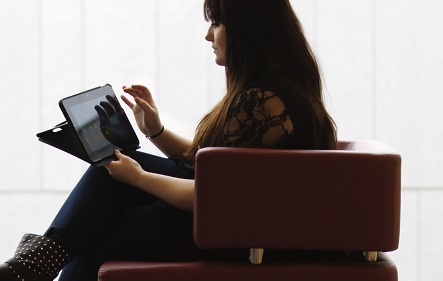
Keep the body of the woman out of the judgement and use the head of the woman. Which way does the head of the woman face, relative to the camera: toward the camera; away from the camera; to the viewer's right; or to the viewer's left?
to the viewer's left

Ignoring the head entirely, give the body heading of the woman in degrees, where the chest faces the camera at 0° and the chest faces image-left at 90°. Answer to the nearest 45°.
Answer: approximately 90°

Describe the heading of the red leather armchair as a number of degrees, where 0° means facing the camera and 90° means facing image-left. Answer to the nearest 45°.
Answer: approximately 90°
